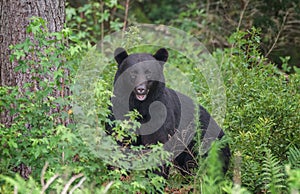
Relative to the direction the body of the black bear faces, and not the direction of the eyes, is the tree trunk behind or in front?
in front

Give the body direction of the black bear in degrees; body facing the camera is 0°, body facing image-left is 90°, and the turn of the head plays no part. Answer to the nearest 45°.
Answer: approximately 45°
